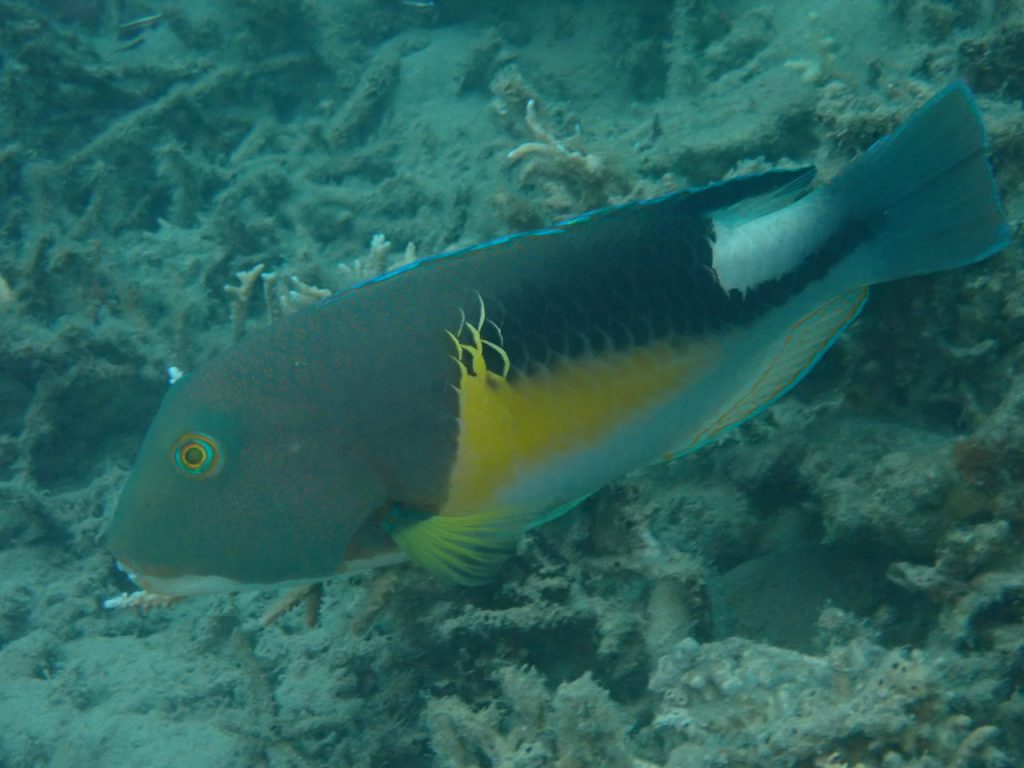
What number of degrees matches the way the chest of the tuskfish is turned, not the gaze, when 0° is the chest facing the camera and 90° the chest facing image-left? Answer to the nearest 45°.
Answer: approximately 90°

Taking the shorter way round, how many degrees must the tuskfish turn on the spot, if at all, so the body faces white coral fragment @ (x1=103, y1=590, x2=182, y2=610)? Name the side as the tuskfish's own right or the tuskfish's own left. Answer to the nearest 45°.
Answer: approximately 45° to the tuskfish's own right
